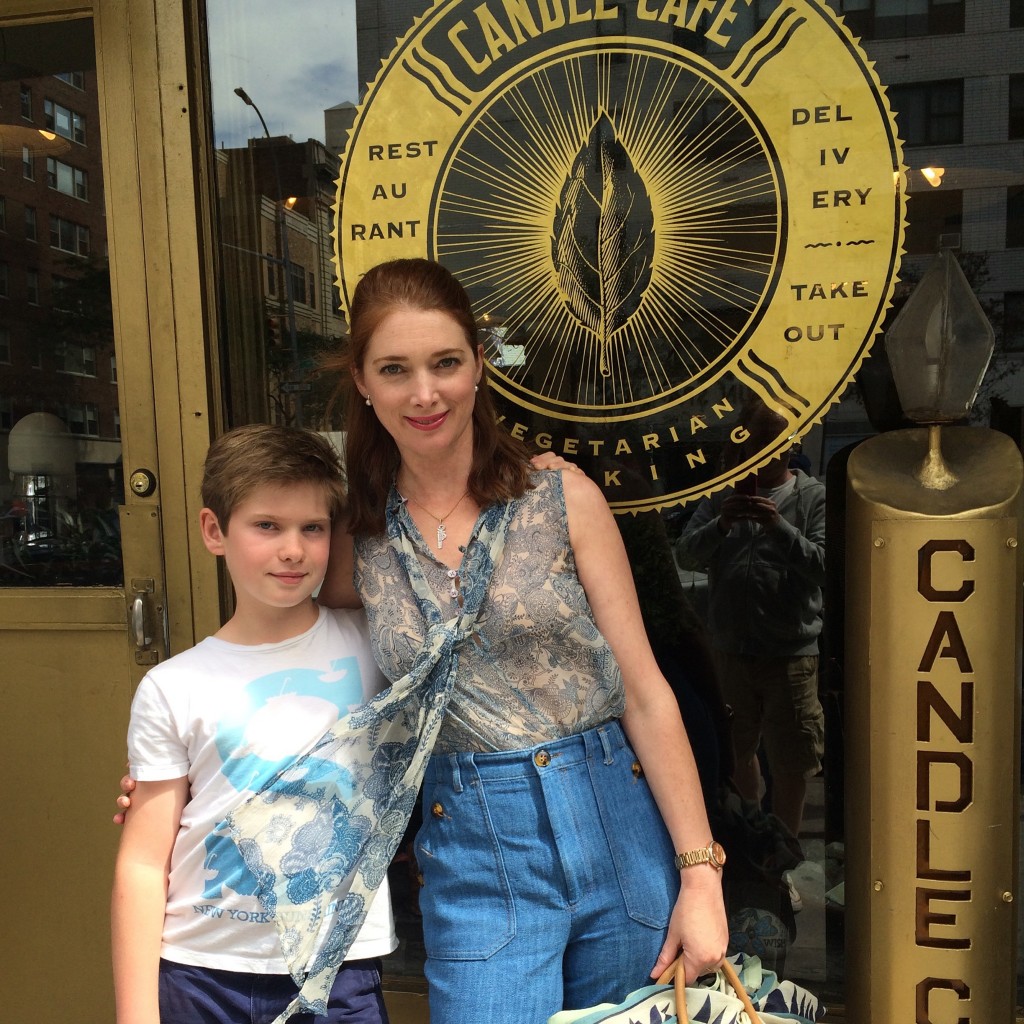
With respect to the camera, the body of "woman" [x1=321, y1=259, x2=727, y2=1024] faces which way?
toward the camera

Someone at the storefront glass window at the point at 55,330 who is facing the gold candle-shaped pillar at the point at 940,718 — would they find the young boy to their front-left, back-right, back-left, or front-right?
front-right

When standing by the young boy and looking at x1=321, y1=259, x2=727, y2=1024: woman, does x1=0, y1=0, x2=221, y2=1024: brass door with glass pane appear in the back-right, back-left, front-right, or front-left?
back-left

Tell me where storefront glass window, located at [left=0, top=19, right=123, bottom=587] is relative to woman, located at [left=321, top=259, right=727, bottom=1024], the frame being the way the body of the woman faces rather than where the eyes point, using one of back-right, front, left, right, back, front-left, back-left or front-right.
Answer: back-right

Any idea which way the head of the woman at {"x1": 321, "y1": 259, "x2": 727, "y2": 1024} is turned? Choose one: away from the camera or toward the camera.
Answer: toward the camera

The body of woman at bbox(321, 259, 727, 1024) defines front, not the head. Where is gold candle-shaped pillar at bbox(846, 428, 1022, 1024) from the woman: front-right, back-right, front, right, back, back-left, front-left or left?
left

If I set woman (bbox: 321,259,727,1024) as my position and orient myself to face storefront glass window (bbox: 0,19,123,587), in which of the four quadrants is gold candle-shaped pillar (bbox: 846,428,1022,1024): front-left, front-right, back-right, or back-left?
back-right
